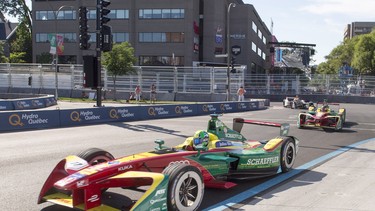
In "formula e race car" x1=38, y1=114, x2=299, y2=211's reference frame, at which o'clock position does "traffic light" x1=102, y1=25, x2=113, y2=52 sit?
The traffic light is roughly at 4 o'clock from the formula e race car.

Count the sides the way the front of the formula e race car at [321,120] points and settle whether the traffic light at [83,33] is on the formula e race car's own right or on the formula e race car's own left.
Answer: on the formula e race car's own right

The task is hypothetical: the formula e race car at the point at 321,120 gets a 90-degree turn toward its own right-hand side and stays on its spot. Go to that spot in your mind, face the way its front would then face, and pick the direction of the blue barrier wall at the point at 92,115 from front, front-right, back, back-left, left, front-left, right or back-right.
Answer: front

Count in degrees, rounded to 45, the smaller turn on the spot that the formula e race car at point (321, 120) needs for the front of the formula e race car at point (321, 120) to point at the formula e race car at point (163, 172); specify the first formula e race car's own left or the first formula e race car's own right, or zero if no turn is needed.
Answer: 0° — it already faces it

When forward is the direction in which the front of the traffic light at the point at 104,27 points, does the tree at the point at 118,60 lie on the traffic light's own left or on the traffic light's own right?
on the traffic light's own left

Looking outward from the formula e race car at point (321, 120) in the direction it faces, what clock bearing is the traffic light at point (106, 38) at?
The traffic light is roughly at 3 o'clock from the formula e race car.
